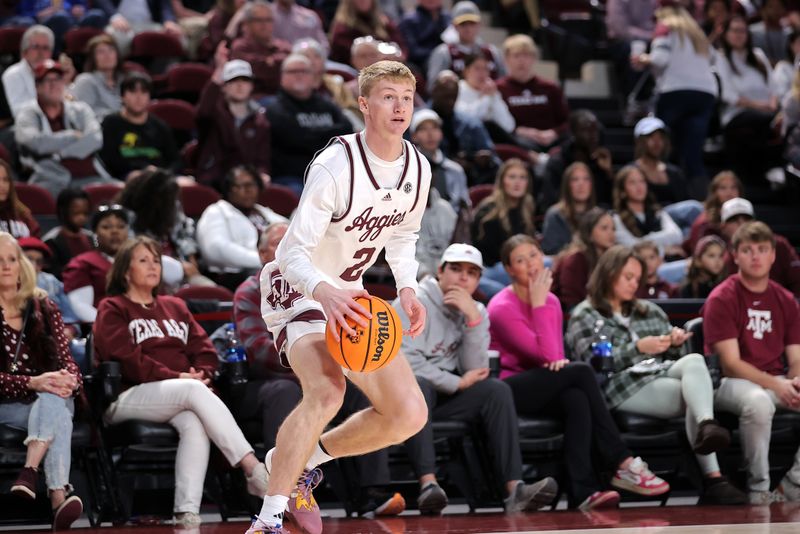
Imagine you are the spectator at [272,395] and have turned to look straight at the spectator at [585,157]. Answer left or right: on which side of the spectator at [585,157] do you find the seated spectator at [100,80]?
left

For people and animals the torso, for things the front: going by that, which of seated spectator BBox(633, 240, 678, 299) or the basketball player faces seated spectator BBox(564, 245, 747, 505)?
seated spectator BBox(633, 240, 678, 299)

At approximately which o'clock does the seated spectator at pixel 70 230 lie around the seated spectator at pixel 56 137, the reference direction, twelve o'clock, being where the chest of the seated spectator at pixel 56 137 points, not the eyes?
the seated spectator at pixel 70 230 is roughly at 12 o'clock from the seated spectator at pixel 56 137.

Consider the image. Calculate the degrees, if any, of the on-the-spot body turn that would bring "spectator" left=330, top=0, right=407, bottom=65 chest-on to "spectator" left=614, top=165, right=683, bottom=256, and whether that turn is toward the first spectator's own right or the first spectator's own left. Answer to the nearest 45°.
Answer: approximately 45° to the first spectator's own left

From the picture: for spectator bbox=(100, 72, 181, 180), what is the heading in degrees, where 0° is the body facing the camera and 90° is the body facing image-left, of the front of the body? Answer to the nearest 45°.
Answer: approximately 0°

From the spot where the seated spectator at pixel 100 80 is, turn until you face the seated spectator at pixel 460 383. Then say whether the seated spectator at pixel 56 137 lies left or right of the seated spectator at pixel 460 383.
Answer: right

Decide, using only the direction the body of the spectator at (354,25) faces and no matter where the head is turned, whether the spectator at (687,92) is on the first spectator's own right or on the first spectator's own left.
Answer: on the first spectator's own left
